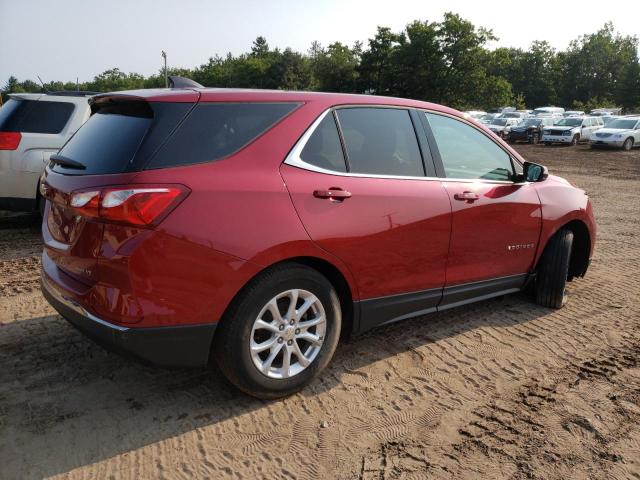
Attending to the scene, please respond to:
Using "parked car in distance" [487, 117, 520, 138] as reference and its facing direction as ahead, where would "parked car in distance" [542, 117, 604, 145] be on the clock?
"parked car in distance" [542, 117, 604, 145] is roughly at 9 o'clock from "parked car in distance" [487, 117, 520, 138].

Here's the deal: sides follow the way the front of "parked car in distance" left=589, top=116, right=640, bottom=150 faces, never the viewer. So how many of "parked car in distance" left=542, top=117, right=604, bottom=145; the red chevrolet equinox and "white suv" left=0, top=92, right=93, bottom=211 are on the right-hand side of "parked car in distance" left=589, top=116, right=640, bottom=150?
1

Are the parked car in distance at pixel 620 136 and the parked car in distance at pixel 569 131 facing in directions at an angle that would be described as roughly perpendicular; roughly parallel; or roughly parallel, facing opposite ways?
roughly parallel

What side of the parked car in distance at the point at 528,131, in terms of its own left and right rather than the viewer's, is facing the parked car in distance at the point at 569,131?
left

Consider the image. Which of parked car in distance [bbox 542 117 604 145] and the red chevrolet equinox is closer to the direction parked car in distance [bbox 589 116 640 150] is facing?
the red chevrolet equinox

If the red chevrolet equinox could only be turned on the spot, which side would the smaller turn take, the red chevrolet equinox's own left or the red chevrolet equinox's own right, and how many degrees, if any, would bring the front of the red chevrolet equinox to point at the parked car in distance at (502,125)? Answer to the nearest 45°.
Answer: approximately 45° to the red chevrolet equinox's own left

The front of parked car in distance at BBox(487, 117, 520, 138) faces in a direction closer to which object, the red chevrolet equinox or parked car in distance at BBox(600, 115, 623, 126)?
the red chevrolet equinox

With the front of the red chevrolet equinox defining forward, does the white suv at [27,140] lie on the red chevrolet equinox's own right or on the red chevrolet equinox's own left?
on the red chevrolet equinox's own left

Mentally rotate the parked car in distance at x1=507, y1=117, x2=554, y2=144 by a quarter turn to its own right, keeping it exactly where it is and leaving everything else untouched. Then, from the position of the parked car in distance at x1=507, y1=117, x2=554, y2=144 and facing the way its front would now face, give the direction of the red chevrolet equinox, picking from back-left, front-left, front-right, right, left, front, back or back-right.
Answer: back-left

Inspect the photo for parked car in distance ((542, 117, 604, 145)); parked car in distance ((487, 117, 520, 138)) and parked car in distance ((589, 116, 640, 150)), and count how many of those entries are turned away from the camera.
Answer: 0

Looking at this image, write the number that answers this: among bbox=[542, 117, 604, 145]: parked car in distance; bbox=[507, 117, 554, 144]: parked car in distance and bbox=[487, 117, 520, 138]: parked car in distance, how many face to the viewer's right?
0

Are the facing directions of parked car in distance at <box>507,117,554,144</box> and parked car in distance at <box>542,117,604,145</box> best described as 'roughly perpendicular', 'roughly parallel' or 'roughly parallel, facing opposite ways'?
roughly parallel

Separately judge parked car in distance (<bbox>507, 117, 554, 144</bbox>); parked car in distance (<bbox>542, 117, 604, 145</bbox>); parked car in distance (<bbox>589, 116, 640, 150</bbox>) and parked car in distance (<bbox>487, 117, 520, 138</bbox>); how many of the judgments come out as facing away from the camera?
0

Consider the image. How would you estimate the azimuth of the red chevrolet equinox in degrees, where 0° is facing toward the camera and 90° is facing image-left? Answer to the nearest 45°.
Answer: approximately 225°

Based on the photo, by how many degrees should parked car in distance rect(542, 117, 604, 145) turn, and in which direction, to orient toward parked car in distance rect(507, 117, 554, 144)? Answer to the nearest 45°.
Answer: approximately 90° to its right

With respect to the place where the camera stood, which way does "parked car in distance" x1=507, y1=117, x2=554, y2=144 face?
facing the viewer and to the left of the viewer

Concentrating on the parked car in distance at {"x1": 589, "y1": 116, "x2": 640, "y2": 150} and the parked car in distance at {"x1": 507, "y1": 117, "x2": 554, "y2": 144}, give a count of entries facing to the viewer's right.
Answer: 0
